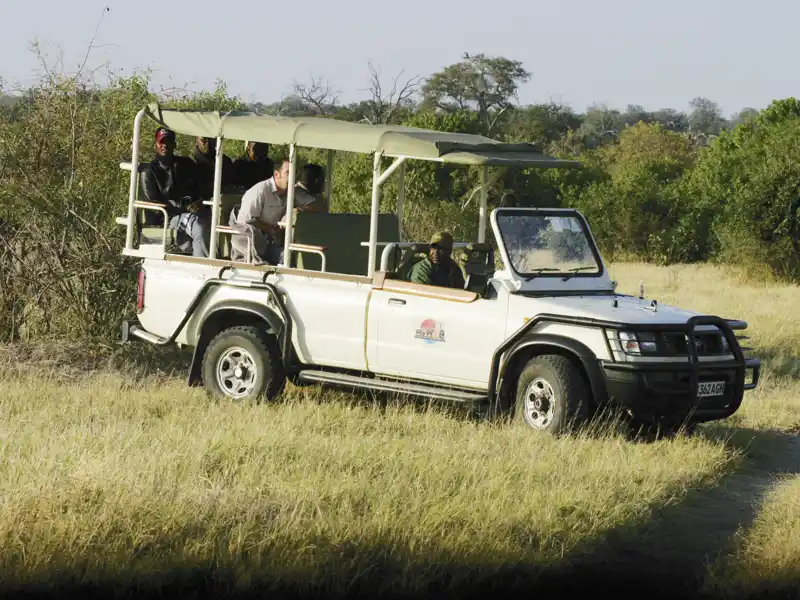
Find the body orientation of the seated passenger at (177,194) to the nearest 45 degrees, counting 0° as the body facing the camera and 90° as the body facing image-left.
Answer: approximately 315°

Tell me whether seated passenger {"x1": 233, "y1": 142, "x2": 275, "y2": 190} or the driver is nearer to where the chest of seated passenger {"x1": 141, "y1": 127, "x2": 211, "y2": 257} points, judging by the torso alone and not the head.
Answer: the driver

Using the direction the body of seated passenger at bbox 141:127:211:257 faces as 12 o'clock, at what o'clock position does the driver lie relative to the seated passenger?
The driver is roughly at 12 o'clock from the seated passenger.

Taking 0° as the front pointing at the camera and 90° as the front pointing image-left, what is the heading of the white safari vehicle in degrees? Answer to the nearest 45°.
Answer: approximately 315°

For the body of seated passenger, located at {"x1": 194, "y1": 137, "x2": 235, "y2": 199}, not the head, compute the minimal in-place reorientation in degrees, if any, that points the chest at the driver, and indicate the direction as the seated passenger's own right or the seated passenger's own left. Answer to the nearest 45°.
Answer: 0° — they already face them

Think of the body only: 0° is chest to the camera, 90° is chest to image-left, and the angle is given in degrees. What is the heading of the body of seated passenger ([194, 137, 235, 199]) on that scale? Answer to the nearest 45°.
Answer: approximately 315°

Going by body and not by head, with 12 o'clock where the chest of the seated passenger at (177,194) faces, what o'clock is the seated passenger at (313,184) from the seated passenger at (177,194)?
the seated passenger at (313,184) is roughly at 11 o'clock from the seated passenger at (177,194).

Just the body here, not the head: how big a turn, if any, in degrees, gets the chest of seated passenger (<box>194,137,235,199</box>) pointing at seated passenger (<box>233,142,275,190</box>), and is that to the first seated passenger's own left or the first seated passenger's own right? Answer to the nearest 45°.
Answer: approximately 45° to the first seated passenger's own left
